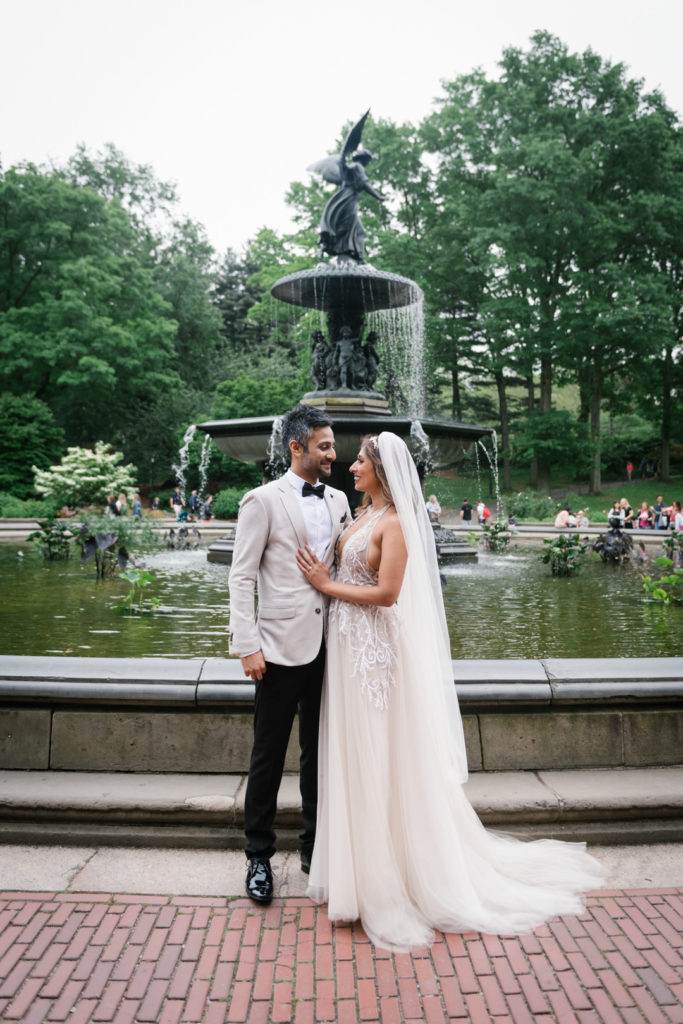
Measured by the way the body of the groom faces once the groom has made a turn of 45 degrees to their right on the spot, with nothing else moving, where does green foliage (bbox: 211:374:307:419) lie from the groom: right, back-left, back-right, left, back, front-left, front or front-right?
back

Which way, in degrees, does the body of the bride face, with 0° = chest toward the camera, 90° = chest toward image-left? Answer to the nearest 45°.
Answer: approximately 90°

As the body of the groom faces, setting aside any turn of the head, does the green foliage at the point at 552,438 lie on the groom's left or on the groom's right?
on the groom's left

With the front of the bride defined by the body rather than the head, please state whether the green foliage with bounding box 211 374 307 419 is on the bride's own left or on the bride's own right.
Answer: on the bride's own right

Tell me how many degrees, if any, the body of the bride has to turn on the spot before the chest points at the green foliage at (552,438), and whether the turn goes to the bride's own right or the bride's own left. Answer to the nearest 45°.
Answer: approximately 90° to the bride's own right

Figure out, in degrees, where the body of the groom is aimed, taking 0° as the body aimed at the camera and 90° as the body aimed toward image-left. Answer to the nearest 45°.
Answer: approximately 315°

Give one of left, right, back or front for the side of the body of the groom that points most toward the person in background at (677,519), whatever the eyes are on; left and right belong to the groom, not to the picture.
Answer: left

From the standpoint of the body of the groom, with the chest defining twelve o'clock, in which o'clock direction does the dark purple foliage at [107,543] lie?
The dark purple foliage is roughly at 7 o'clock from the groom.

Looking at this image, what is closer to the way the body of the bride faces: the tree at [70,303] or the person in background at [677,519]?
the tree

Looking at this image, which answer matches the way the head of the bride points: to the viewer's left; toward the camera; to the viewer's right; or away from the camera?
to the viewer's left

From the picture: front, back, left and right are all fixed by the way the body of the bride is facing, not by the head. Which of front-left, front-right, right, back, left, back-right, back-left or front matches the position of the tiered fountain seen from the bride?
right
